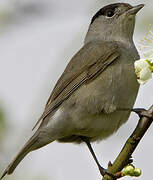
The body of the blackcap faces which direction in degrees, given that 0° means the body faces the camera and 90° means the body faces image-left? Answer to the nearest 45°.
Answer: approximately 270°
